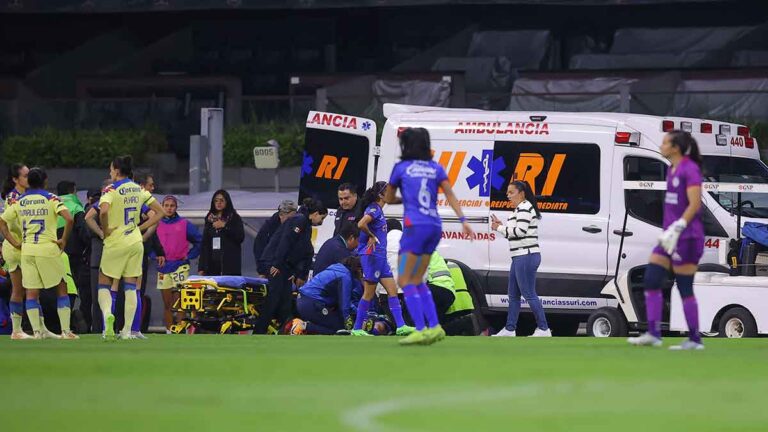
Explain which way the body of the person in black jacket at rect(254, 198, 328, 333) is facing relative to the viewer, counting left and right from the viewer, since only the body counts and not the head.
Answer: facing to the right of the viewer

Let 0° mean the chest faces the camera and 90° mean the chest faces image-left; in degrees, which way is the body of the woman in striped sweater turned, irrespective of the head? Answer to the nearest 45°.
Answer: approximately 90°

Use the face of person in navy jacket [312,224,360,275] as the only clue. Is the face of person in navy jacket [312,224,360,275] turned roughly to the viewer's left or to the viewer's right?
to the viewer's right

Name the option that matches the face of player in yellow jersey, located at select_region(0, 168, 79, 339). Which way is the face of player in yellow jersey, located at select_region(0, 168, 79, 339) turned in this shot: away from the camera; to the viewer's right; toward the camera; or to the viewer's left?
away from the camera

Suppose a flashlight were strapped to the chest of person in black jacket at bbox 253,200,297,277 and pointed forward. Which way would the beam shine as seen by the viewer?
to the viewer's right

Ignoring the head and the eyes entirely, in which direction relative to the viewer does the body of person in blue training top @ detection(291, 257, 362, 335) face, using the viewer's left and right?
facing to the right of the viewer

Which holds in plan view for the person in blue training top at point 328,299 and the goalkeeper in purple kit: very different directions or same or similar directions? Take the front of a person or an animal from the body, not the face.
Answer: very different directions

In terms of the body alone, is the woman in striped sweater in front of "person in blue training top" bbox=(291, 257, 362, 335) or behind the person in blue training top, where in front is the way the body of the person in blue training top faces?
in front

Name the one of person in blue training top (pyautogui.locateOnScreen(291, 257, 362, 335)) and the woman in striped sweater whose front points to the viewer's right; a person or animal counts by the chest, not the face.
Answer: the person in blue training top
